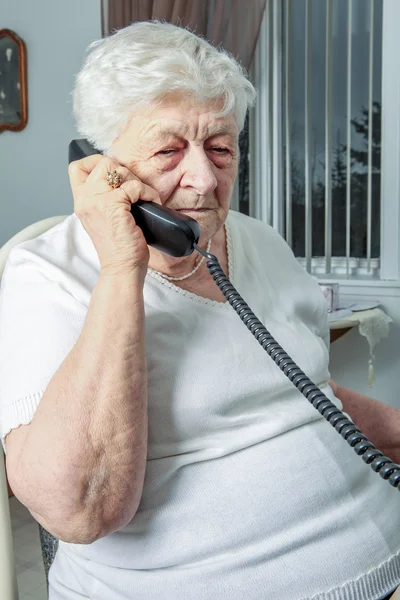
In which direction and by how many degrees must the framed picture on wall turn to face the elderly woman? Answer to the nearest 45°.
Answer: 0° — it already faces them

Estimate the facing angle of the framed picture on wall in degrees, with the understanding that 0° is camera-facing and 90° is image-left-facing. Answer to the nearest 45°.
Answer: approximately 0°

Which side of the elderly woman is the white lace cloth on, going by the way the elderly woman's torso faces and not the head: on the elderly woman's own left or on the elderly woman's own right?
on the elderly woman's own left
